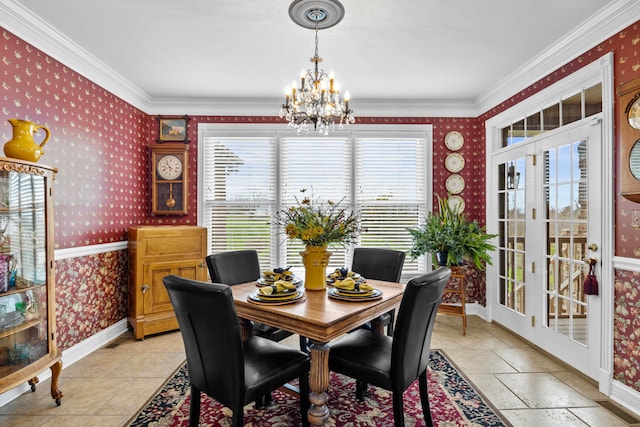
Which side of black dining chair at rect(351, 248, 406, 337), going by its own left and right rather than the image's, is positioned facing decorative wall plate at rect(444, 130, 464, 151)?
back

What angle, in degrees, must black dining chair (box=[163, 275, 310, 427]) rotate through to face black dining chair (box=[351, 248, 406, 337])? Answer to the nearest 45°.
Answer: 0° — it already faces it

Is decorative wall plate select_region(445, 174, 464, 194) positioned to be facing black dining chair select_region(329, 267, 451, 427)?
yes

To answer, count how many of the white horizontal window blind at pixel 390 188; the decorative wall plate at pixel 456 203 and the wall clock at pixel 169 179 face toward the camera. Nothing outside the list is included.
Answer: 3

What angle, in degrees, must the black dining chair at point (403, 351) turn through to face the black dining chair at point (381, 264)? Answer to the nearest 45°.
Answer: approximately 45° to its right

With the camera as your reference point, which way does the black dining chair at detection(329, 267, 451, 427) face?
facing away from the viewer and to the left of the viewer

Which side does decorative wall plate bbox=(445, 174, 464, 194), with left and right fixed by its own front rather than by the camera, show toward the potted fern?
front

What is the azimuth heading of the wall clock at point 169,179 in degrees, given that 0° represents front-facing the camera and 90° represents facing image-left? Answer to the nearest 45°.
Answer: approximately 0°

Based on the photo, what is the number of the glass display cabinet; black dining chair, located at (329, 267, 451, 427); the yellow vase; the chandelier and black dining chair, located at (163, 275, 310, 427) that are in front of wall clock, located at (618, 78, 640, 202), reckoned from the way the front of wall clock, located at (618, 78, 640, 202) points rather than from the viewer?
5

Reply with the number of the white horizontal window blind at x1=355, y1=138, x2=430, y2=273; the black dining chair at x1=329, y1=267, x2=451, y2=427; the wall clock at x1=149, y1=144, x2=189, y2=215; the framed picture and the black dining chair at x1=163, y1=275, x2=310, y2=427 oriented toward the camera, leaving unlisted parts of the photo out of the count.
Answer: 3

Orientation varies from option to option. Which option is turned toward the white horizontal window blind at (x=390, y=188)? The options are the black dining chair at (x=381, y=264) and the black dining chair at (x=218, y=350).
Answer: the black dining chair at (x=218, y=350)

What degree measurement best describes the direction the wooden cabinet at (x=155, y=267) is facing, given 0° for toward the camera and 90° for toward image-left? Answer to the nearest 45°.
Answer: approximately 315°

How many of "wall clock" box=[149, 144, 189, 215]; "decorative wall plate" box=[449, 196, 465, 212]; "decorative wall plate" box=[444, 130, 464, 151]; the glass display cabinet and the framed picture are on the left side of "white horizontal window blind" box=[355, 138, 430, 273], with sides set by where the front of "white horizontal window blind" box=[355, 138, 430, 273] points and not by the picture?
2

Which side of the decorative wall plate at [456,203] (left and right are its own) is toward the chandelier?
front

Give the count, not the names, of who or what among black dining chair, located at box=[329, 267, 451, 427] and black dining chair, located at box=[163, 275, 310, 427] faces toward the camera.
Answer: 0
